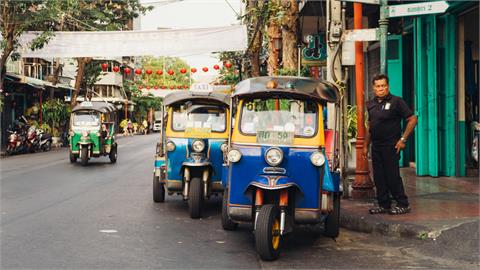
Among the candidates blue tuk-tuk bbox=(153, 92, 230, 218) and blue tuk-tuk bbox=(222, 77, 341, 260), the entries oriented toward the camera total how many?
2

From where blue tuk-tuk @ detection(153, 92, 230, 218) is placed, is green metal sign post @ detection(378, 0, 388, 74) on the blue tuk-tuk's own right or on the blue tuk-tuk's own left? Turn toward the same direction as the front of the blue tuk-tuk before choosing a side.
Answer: on the blue tuk-tuk's own left

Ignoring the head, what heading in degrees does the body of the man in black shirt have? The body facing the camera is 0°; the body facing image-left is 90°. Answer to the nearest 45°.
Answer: approximately 45°

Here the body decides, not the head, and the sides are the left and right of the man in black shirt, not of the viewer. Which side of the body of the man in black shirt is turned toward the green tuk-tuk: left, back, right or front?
right

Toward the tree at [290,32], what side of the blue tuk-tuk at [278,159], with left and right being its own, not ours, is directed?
back

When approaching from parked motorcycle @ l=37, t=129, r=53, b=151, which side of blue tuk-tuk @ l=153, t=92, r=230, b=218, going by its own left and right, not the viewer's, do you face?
back

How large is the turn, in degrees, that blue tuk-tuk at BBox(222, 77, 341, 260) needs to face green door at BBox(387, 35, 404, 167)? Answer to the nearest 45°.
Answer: approximately 180°

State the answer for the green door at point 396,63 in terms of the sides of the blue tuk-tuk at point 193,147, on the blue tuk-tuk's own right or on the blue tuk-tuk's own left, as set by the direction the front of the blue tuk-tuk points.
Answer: on the blue tuk-tuk's own left
